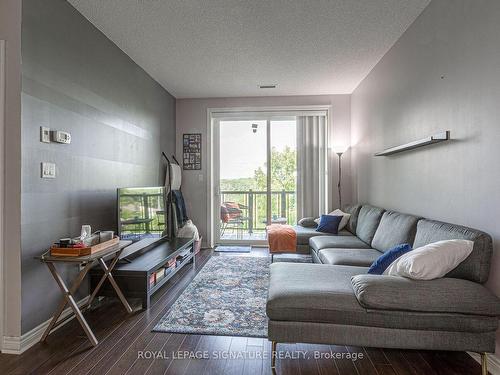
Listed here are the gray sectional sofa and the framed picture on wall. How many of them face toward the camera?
1

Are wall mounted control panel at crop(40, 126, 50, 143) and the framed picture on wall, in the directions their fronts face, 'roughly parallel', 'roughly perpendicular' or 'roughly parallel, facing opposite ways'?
roughly perpendicular

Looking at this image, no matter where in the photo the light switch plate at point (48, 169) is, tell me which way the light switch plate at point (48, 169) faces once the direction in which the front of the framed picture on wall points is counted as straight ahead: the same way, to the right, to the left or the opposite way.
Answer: to the left

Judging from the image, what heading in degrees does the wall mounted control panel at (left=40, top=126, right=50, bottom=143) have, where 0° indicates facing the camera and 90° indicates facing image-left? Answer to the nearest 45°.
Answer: approximately 315°

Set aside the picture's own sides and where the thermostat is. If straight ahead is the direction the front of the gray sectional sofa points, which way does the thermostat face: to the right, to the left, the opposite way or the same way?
the opposite way

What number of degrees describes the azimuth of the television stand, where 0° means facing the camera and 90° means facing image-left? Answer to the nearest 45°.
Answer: approximately 315°

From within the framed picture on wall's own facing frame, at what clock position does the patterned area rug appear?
The patterned area rug is roughly at 12 o'clock from the framed picture on wall.

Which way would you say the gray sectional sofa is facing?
to the viewer's left
